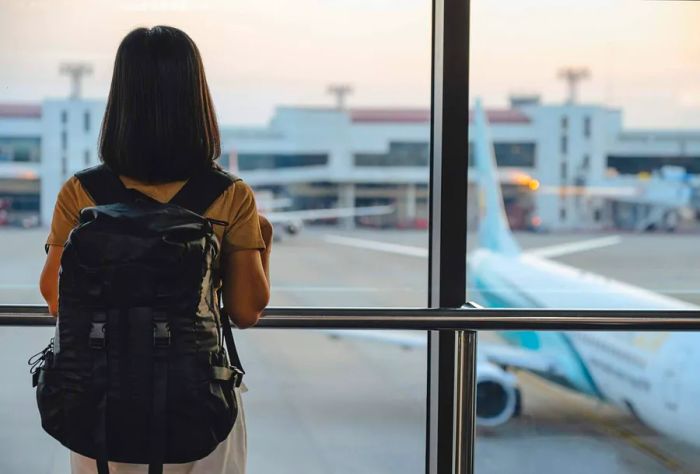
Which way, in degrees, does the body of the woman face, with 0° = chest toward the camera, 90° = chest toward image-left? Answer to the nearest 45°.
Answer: approximately 180°

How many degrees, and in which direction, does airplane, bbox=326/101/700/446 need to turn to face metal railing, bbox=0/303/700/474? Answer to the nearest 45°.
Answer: approximately 45° to its right

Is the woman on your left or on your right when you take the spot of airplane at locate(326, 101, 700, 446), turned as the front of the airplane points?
on your right

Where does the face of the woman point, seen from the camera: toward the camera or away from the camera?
away from the camera

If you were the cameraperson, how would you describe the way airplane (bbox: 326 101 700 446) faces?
facing the viewer and to the right of the viewer

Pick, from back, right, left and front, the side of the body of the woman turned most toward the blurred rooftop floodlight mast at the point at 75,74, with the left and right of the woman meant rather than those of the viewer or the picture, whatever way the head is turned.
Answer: front

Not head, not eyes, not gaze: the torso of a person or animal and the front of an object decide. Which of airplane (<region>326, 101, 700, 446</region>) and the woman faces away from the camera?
the woman

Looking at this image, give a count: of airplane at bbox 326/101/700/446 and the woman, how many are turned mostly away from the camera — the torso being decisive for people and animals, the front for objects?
1

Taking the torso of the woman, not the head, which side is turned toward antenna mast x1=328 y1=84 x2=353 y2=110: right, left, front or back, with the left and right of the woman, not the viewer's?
front
